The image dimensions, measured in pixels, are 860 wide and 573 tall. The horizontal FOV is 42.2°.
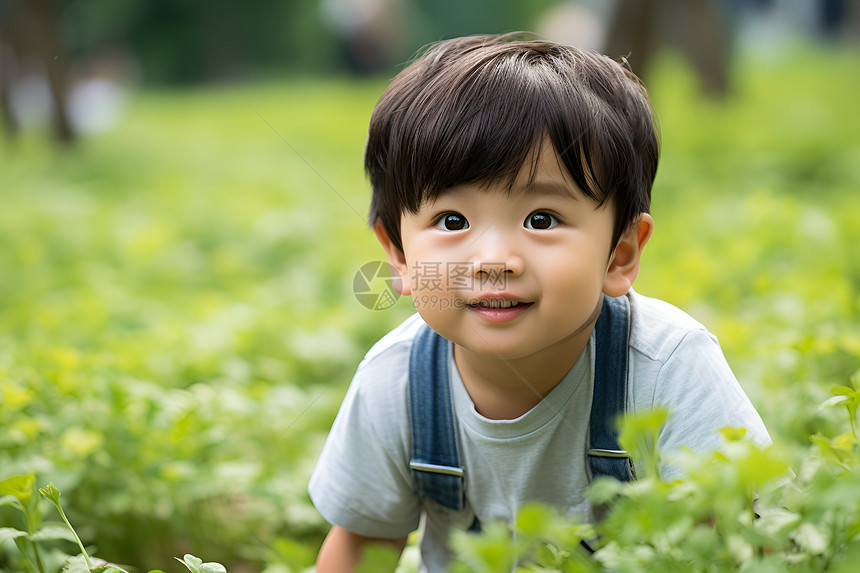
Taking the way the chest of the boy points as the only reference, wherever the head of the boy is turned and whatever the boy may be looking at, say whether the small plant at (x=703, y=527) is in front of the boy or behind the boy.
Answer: in front

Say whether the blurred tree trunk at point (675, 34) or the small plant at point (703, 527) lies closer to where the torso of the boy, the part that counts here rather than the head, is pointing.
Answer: the small plant

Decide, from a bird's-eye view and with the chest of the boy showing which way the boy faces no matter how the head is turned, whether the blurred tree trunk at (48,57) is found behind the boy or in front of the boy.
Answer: behind

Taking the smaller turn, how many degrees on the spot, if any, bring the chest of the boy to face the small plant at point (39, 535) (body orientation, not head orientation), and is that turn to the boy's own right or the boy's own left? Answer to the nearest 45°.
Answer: approximately 90° to the boy's own right

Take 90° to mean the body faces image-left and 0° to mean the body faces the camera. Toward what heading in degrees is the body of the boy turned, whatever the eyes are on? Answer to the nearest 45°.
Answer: approximately 0°

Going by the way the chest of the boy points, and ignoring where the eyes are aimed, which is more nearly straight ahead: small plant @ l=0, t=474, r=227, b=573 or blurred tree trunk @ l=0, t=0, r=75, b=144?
the small plant

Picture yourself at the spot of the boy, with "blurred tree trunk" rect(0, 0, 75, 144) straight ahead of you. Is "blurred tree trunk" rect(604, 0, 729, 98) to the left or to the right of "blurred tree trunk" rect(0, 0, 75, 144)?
right

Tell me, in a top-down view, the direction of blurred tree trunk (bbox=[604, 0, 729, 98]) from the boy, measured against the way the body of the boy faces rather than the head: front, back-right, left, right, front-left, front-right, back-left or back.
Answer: back

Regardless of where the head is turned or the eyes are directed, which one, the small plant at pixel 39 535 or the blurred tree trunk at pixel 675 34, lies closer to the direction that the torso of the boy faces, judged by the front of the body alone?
the small plant
